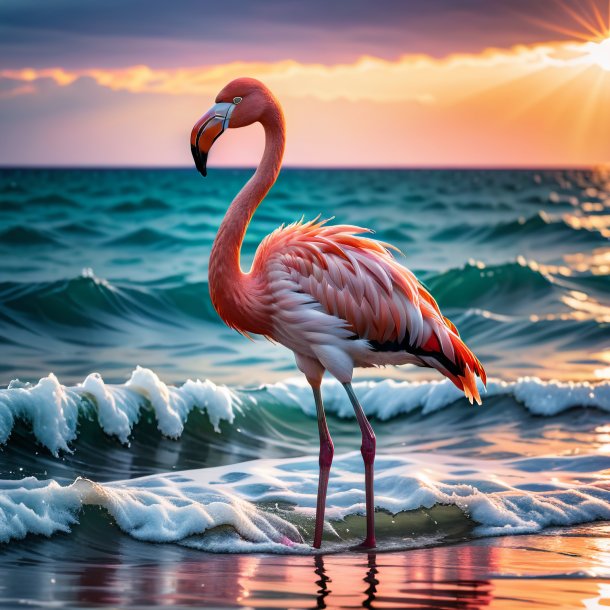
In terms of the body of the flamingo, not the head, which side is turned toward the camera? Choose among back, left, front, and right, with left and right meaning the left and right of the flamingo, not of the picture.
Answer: left
